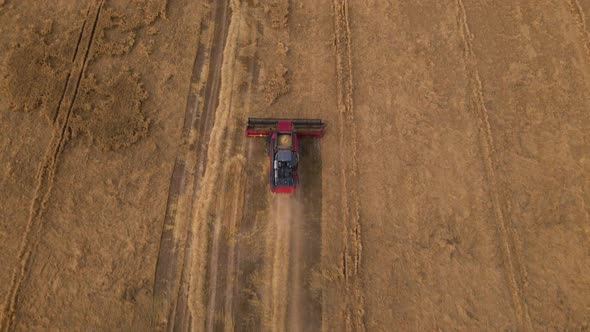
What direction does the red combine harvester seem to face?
away from the camera
